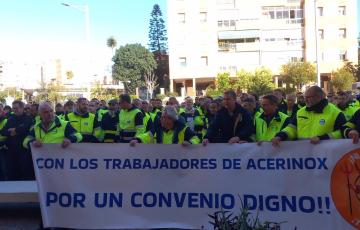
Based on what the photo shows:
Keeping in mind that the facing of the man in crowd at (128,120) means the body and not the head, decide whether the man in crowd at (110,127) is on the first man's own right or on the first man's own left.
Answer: on the first man's own right

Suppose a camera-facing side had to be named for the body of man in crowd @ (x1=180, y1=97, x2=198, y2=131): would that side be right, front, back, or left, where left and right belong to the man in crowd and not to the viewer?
front

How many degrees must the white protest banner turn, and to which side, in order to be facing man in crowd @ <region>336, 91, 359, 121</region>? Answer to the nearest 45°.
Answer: approximately 135° to its left

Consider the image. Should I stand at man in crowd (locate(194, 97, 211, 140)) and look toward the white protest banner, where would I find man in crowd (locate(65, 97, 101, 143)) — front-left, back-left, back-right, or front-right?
front-right

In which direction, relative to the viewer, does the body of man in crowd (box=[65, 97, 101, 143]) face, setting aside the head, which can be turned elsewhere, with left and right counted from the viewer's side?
facing the viewer

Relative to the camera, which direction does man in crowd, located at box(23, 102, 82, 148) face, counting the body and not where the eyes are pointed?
toward the camera

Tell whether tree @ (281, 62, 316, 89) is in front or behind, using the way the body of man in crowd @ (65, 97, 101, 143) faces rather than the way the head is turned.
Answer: behind

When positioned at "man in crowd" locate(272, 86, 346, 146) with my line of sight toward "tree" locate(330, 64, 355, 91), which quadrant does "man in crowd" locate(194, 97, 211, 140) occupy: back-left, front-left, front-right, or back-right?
front-left
